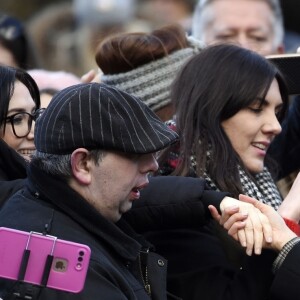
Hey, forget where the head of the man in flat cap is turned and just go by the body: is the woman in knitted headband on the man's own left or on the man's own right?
on the man's own left

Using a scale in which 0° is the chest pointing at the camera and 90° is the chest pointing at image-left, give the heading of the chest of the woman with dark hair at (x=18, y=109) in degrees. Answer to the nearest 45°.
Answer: approximately 315°

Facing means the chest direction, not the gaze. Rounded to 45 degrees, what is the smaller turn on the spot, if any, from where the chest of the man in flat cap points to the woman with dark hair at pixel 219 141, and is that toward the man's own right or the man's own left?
approximately 45° to the man's own left

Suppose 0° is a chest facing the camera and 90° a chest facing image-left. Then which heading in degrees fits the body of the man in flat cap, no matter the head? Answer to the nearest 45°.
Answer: approximately 270°

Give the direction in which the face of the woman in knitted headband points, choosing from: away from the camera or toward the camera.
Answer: away from the camera
